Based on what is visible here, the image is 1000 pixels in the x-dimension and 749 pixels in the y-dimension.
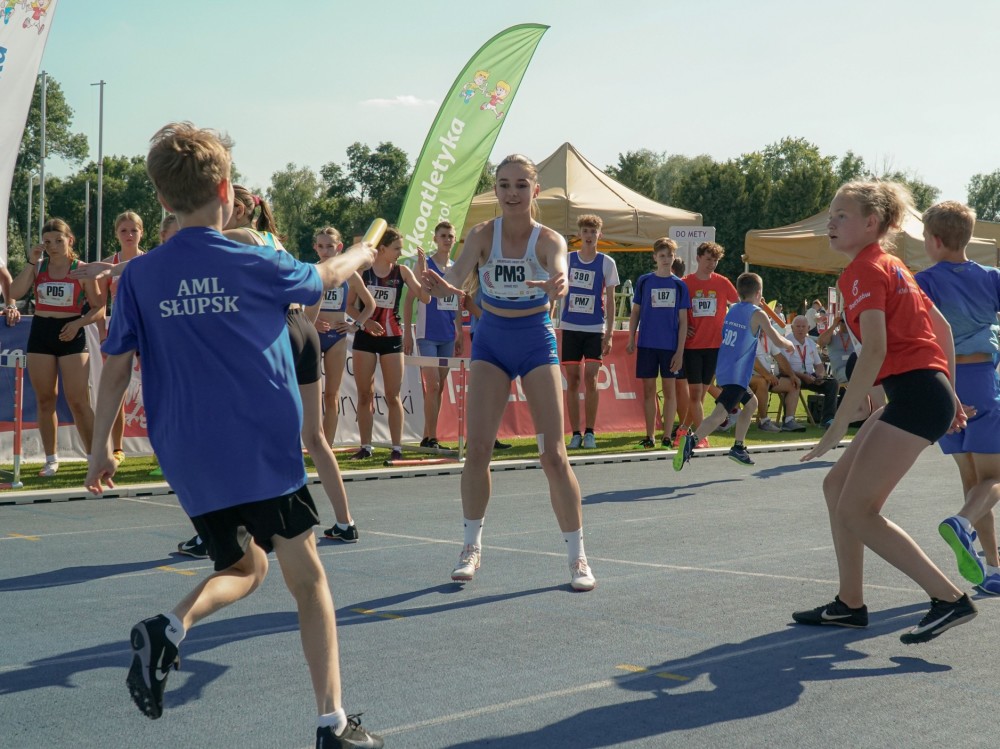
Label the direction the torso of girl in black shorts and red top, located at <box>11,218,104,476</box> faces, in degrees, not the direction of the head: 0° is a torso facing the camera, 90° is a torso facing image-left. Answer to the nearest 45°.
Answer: approximately 0°

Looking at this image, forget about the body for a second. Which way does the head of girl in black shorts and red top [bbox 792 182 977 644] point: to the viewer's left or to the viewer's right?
to the viewer's left

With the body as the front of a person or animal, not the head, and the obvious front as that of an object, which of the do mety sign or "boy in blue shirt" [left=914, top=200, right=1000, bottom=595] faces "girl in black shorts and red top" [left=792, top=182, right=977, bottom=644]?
the do mety sign

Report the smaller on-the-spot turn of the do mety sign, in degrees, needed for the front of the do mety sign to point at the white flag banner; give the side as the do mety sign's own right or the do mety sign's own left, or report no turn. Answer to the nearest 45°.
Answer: approximately 45° to the do mety sign's own right

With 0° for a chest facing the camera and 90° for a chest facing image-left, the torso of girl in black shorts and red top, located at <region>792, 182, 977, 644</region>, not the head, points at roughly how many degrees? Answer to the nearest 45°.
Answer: approximately 90°

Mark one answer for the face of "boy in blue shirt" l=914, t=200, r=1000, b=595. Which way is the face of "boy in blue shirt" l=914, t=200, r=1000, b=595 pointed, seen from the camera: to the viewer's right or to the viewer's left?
to the viewer's left

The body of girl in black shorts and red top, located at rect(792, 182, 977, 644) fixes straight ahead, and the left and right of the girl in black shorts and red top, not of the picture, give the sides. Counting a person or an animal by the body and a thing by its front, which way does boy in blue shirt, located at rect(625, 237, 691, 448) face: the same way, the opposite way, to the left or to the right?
to the left

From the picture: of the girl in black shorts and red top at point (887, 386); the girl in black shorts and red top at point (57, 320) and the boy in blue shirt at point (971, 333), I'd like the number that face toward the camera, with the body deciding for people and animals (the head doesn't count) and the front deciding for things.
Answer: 1

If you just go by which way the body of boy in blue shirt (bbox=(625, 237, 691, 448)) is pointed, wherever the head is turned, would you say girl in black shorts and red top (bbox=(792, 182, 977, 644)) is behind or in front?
in front
